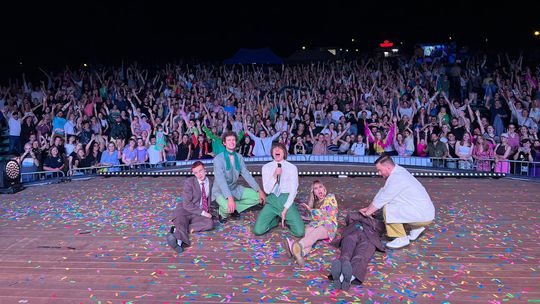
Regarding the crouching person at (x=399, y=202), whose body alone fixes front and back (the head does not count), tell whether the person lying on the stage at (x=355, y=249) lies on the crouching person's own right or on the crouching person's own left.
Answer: on the crouching person's own left

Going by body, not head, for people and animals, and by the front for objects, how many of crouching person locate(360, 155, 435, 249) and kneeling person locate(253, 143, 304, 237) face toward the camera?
1

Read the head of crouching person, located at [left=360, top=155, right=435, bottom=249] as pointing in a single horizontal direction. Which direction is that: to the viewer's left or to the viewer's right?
to the viewer's left

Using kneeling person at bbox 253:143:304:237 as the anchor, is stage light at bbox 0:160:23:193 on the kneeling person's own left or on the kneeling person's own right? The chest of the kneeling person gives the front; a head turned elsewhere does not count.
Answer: on the kneeling person's own right

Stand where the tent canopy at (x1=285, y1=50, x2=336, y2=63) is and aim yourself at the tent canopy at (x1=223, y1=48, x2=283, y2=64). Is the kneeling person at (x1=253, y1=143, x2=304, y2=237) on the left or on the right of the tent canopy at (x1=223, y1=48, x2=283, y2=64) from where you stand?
left

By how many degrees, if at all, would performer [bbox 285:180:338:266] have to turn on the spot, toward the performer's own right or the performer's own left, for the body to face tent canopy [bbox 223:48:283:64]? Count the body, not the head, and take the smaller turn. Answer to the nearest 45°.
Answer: approximately 135° to the performer's own right

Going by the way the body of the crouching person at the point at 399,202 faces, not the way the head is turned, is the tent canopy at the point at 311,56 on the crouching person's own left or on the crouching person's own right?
on the crouching person's own right

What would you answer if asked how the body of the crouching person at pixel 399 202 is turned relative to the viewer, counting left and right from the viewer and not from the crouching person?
facing to the left of the viewer
